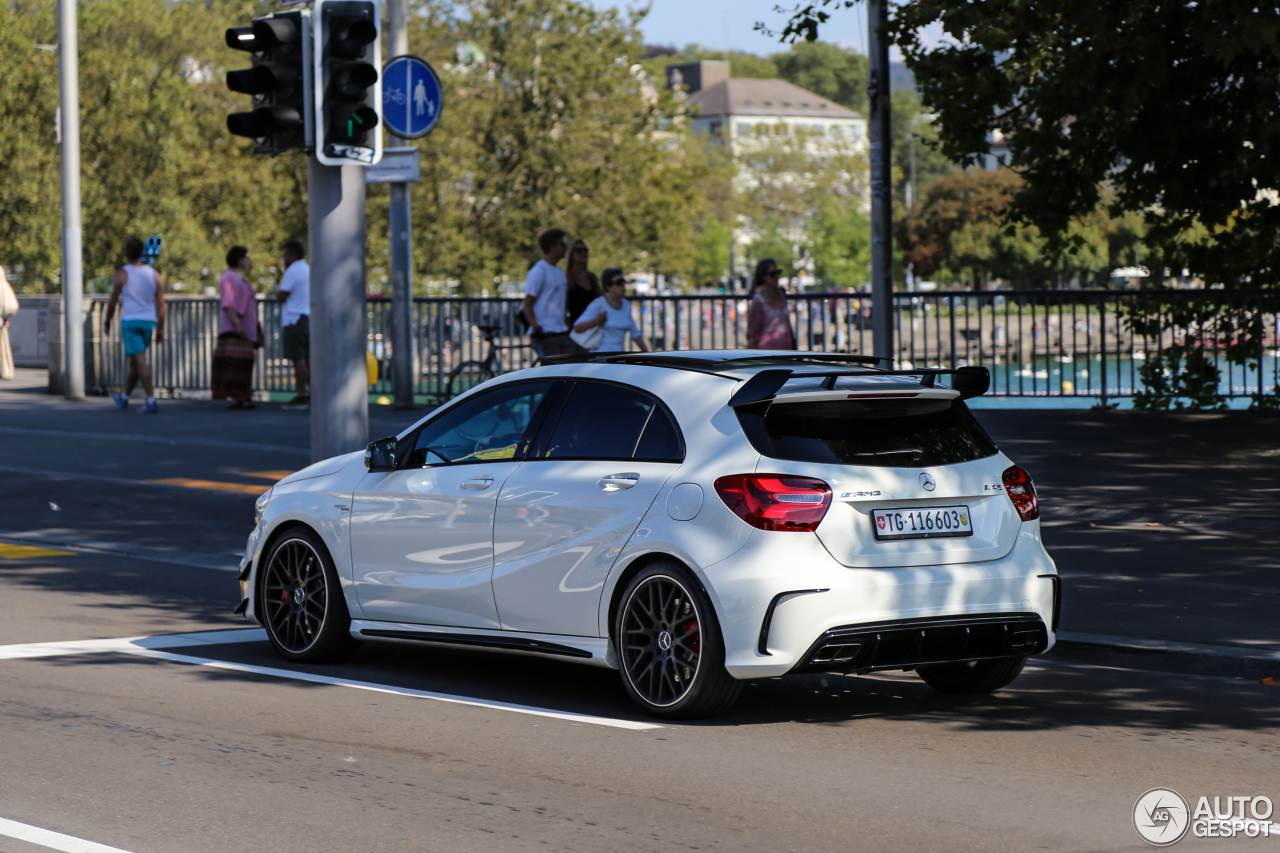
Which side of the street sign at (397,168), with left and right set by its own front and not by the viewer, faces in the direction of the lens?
front

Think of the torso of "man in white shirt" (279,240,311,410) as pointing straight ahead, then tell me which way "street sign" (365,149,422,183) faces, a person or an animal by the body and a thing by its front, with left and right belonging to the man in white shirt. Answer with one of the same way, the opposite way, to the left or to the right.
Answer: to the left

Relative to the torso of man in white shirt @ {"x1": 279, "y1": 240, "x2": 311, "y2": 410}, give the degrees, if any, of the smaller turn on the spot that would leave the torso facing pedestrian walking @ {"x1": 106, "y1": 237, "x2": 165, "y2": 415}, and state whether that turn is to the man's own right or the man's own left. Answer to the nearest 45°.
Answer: approximately 45° to the man's own right

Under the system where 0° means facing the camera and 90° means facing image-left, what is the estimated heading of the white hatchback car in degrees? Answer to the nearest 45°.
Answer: approximately 135°

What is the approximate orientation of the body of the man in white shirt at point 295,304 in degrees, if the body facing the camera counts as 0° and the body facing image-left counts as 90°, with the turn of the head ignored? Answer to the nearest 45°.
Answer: approximately 90°

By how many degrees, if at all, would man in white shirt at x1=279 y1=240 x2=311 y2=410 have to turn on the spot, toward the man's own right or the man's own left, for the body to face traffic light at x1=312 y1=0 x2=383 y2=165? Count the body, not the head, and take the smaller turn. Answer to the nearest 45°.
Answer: approximately 90° to the man's own left

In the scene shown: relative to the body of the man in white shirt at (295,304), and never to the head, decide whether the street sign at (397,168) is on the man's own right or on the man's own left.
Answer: on the man's own left

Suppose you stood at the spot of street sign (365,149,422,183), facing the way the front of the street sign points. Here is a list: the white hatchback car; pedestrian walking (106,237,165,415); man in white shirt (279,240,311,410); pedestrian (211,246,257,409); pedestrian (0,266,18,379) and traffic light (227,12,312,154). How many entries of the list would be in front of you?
2

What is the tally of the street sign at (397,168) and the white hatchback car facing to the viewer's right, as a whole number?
0

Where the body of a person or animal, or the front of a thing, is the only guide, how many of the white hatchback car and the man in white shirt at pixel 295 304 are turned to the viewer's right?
0

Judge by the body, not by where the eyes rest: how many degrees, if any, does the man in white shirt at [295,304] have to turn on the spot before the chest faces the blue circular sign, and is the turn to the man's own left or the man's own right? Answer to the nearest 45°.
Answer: approximately 135° to the man's own left

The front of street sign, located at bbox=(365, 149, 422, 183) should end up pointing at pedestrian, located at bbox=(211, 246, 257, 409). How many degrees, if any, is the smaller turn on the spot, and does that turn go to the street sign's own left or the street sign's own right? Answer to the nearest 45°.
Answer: approximately 135° to the street sign's own right

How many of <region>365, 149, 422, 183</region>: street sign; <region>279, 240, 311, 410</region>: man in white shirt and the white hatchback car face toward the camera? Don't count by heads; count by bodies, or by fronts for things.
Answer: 1
